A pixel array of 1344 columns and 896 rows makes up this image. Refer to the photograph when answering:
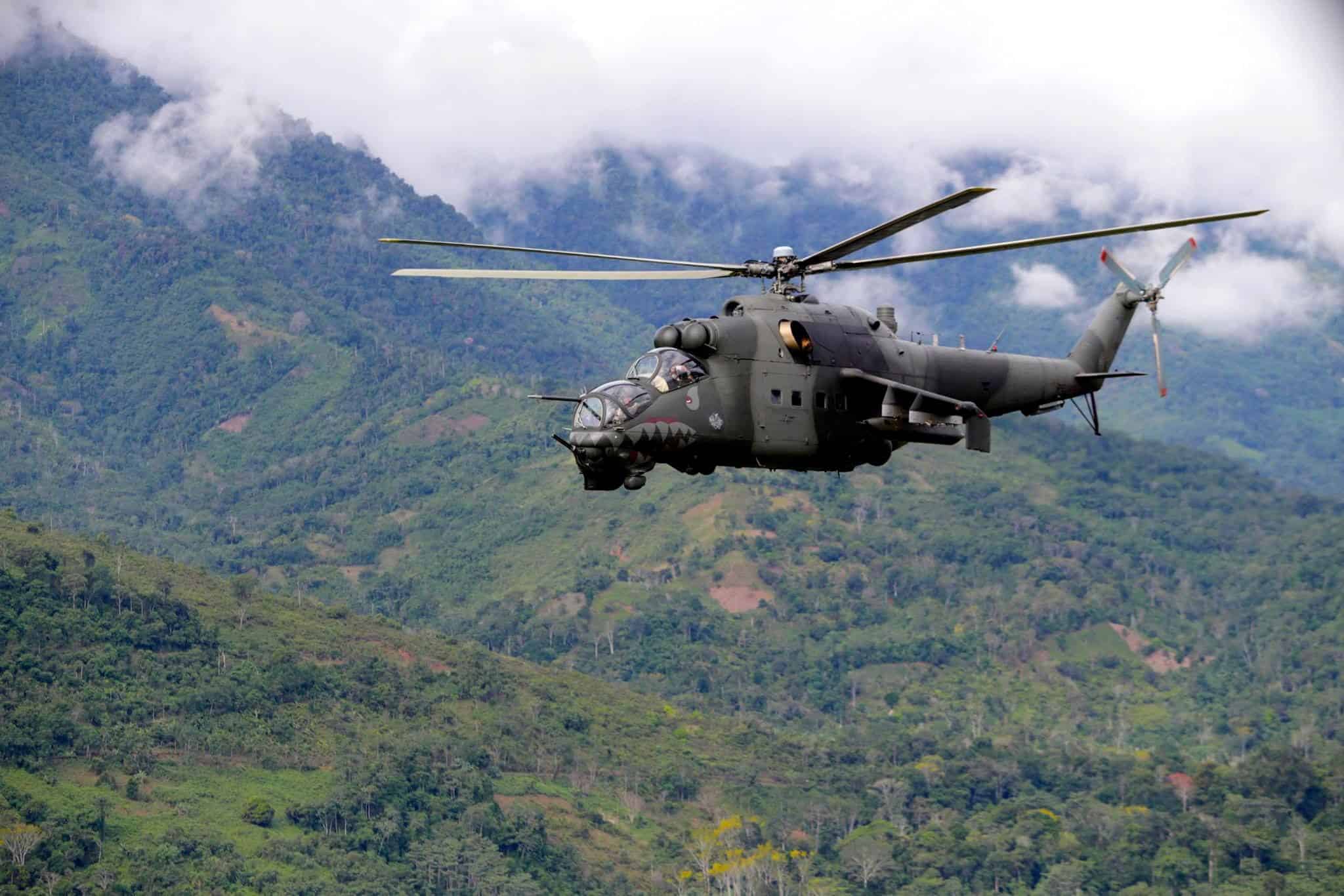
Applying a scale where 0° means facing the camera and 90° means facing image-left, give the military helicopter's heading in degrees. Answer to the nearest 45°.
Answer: approximately 45°
